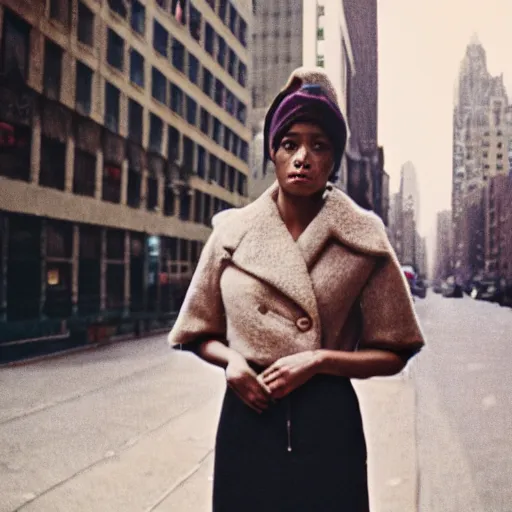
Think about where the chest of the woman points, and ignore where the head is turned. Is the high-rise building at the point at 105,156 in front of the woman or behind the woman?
behind

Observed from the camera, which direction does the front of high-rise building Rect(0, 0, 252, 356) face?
facing the viewer and to the right of the viewer

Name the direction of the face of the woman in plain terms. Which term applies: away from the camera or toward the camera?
toward the camera

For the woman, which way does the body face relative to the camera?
toward the camera

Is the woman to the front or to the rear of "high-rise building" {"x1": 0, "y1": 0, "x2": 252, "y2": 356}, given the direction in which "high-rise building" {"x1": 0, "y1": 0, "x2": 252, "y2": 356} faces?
to the front

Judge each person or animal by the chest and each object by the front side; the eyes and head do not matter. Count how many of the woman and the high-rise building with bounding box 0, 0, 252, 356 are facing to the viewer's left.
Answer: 0
